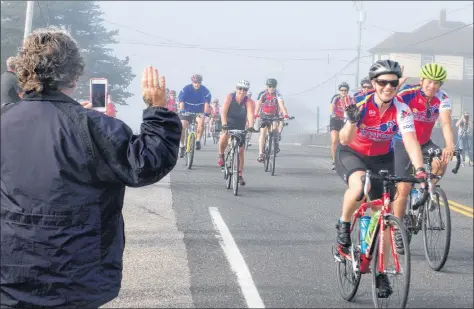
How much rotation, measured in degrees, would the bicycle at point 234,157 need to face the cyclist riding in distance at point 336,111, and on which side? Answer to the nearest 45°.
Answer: approximately 135° to its left

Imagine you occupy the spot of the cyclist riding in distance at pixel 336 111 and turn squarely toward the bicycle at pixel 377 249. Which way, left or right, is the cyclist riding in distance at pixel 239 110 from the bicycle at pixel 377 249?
right

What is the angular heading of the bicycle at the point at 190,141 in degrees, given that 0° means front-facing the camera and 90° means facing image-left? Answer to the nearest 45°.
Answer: approximately 0°

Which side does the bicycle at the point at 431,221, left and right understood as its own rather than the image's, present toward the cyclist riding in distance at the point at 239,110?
back

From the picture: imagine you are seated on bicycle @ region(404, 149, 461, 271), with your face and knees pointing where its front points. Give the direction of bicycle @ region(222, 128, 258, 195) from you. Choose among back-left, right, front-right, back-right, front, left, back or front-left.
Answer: back
